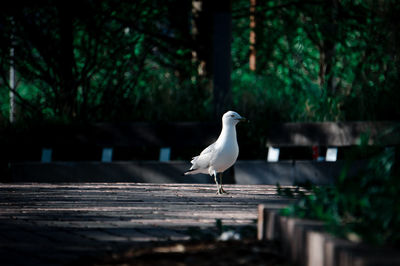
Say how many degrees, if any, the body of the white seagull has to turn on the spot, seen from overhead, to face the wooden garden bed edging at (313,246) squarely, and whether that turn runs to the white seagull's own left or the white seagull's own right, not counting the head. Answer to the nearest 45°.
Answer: approximately 90° to the white seagull's own right

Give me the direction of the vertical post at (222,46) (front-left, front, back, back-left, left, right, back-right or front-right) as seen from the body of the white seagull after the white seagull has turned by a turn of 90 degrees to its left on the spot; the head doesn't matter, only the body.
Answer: front

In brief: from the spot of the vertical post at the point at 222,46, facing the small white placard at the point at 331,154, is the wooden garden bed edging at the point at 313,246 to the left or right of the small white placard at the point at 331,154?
right

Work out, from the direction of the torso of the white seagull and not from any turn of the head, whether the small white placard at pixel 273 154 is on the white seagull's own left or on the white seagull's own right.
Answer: on the white seagull's own left

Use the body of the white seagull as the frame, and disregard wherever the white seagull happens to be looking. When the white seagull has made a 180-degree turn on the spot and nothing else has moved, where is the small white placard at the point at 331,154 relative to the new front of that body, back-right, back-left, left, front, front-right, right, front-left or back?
back-right

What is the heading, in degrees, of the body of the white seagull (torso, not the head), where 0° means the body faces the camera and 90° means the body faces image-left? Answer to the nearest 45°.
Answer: approximately 270°
